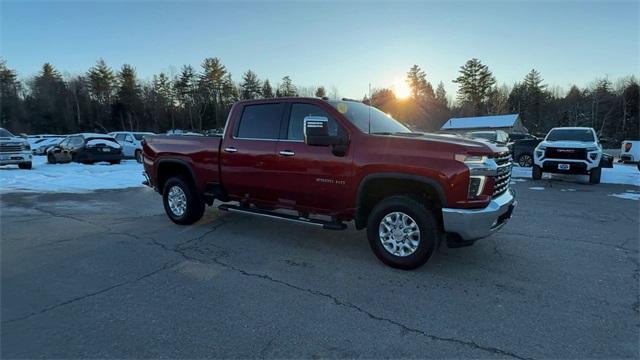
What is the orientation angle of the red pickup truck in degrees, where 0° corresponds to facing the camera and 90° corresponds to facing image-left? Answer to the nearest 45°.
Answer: approximately 315°

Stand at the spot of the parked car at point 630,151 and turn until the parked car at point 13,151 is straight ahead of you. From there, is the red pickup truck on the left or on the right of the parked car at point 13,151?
left

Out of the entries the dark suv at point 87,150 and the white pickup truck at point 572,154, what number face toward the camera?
1

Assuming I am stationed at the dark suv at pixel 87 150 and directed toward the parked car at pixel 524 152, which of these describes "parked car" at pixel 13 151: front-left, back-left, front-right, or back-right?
back-right

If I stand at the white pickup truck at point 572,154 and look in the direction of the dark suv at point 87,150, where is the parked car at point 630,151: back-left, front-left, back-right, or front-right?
back-right

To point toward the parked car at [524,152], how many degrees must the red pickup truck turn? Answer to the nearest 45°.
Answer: approximately 90° to its left

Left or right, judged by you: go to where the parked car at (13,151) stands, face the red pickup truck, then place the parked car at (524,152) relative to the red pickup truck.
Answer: left

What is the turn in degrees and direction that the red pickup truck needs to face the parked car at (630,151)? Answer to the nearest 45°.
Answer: approximately 90° to its left

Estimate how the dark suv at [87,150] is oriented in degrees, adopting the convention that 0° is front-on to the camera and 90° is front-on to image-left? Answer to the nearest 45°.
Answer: approximately 135°

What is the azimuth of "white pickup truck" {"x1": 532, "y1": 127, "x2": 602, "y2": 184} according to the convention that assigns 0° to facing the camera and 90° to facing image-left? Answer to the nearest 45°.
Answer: approximately 0°

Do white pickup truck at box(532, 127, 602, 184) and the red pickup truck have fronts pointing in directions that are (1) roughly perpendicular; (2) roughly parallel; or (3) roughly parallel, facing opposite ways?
roughly perpendicular

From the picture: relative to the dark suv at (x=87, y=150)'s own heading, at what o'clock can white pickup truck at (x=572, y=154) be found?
The white pickup truck is roughly at 6 o'clock from the dark suv.

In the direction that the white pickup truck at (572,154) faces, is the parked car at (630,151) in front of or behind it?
behind

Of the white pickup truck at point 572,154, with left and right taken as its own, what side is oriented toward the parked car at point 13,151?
right
